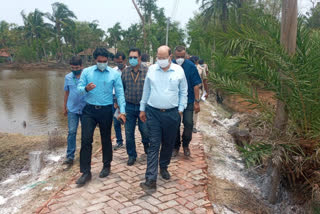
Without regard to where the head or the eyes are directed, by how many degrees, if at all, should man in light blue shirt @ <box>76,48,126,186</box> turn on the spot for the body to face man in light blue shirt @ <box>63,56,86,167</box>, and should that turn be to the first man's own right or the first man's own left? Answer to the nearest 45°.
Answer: approximately 180°

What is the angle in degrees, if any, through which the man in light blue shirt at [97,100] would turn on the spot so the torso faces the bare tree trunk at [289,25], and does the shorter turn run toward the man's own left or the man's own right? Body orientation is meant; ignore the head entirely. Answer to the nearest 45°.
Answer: approximately 90° to the man's own left

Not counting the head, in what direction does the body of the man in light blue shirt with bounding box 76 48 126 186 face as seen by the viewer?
toward the camera

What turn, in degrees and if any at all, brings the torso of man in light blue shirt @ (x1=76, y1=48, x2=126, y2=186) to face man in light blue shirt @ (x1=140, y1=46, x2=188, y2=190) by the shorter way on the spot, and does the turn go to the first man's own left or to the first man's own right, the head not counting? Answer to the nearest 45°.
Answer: approximately 45° to the first man's own left
